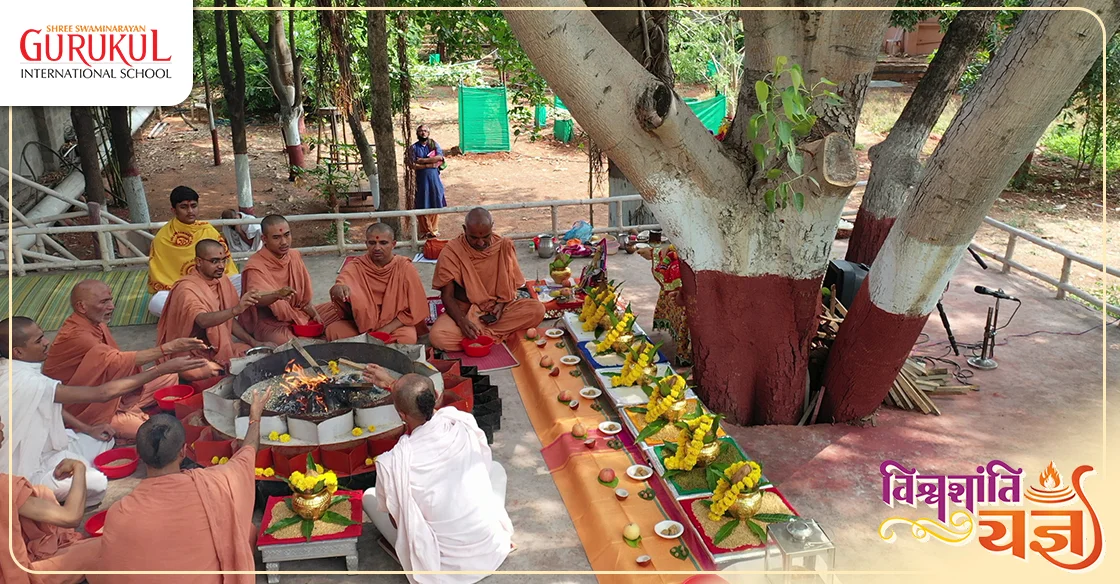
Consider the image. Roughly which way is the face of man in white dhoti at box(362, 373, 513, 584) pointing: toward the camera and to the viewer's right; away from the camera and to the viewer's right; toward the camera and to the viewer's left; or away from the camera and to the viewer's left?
away from the camera and to the viewer's left

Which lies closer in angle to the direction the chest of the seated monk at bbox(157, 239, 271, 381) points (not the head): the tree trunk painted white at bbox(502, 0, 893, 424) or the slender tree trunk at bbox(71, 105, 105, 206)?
the tree trunk painted white

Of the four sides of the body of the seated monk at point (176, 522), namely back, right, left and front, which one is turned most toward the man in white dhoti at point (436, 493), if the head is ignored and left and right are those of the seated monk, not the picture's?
right

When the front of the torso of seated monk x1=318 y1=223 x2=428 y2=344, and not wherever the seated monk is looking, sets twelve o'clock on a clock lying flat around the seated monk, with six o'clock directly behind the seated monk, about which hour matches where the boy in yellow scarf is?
The boy in yellow scarf is roughly at 4 o'clock from the seated monk.

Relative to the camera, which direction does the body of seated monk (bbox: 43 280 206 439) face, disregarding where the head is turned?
to the viewer's right

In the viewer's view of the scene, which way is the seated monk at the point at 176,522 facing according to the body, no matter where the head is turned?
away from the camera

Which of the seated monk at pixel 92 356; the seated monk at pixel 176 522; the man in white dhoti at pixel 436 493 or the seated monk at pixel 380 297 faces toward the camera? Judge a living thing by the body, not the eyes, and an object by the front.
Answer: the seated monk at pixel 380 297

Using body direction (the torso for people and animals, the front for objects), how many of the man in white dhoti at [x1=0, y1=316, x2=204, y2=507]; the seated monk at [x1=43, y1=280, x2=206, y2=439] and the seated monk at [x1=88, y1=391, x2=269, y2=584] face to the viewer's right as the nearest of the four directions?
2

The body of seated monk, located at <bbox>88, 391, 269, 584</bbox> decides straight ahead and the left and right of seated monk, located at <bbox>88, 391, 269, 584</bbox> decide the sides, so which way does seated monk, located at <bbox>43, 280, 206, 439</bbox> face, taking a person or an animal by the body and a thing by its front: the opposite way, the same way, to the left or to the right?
to the right

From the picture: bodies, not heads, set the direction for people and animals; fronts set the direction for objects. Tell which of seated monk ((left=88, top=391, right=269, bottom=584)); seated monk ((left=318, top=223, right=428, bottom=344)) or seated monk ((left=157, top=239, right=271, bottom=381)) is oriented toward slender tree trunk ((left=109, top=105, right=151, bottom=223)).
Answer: seated monk ((left=88, top=391, right=269, bottom=584))

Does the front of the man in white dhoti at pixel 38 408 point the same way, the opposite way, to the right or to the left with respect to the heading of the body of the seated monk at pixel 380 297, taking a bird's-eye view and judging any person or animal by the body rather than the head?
to the left

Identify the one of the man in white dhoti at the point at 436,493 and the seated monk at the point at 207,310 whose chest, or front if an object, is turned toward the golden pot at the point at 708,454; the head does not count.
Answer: the seated monk

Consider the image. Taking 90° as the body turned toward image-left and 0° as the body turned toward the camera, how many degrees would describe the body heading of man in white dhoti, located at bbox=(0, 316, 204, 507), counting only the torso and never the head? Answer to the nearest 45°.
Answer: approximately 270°

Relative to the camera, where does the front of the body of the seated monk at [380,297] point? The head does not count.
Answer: toward the camera

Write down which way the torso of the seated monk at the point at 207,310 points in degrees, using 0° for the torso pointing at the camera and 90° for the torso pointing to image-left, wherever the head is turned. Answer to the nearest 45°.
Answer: approximately 315°

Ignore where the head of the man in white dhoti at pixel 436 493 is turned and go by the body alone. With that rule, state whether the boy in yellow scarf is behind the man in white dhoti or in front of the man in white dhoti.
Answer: in front

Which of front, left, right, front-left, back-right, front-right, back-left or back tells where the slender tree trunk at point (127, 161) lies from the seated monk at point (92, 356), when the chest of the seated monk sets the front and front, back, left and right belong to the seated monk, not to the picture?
left
